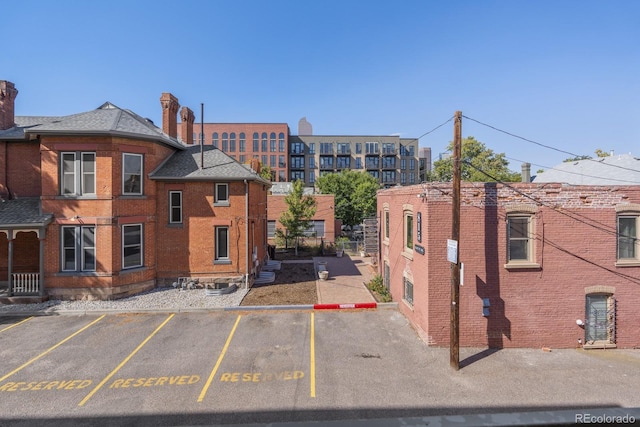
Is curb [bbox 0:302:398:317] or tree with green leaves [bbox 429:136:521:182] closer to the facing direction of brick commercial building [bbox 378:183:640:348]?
the curb

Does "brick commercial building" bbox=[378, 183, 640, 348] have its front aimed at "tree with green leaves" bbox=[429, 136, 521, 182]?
no
